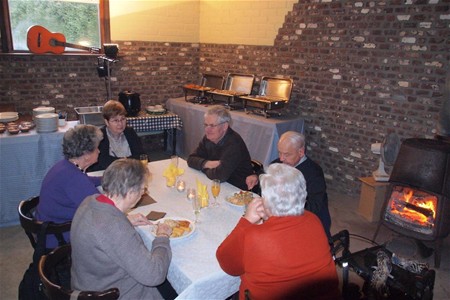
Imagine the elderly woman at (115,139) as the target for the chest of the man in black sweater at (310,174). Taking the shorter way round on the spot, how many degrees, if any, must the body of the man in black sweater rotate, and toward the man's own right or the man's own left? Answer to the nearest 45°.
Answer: approximately 45° to the man's own right

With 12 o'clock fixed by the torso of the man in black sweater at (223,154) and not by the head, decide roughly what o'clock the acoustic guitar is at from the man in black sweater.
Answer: The acoustic guitar is roughly at 3 o'clock from the man in black sweater.

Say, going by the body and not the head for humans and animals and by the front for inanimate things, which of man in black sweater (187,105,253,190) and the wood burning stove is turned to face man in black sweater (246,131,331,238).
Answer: the wood burning stove

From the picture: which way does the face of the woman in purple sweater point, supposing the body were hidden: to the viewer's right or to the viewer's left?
to the viewer's right

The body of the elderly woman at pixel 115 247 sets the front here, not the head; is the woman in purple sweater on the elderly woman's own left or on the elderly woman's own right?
on the elderly woman's own left

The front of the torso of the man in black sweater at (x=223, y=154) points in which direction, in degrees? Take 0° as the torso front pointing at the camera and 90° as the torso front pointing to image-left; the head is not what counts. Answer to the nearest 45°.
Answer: approximately 45°

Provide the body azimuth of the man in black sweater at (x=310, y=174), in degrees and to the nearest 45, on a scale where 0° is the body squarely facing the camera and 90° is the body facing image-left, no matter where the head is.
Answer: approximately 45°

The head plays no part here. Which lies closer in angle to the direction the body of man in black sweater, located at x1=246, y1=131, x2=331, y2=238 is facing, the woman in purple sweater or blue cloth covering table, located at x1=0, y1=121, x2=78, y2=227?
the woman in purple sweater

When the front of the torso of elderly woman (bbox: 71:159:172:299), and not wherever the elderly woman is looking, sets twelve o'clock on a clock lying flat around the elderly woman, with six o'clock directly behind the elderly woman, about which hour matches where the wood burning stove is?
The wood burning stove is roughly at 1 o'clock from the elderly woman.
